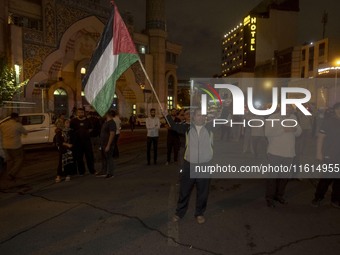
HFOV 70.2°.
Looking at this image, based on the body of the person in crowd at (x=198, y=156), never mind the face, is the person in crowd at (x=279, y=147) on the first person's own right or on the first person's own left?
on the first person's own left

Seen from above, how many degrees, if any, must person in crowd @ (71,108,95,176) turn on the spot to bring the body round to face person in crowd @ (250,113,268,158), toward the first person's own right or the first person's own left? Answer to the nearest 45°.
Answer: approximately 90° to the first person's own left

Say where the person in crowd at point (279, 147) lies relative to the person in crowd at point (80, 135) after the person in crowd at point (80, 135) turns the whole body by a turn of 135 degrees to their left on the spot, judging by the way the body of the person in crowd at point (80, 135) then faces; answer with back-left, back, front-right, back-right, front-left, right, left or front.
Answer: right

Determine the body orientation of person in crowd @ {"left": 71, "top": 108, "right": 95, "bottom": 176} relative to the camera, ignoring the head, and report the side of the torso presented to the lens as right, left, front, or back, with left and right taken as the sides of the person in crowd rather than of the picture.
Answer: front

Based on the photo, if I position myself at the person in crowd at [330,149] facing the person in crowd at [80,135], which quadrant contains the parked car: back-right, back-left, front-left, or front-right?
front-right

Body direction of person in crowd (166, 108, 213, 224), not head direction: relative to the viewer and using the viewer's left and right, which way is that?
facing the viewer

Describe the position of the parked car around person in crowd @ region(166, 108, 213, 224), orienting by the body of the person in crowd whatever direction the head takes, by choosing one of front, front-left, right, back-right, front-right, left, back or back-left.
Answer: back-right

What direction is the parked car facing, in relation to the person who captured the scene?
facing to the left of the viewer

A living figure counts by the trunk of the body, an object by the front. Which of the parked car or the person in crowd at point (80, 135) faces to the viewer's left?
the parked car
